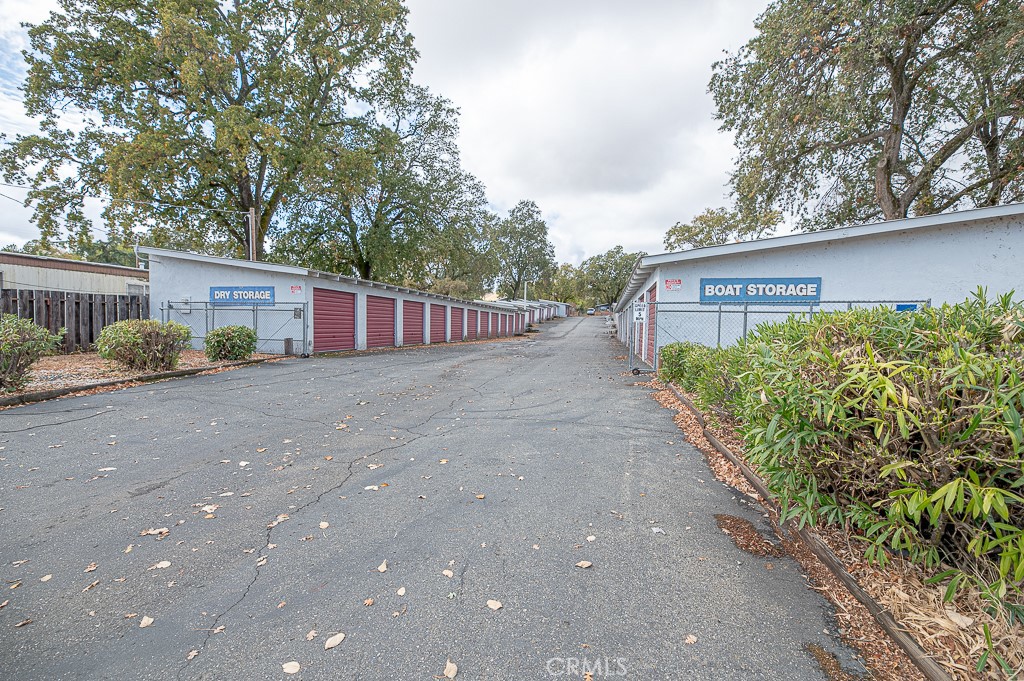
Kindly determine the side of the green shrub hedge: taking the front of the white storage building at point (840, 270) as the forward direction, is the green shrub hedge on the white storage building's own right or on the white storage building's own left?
on the white storage building's own left

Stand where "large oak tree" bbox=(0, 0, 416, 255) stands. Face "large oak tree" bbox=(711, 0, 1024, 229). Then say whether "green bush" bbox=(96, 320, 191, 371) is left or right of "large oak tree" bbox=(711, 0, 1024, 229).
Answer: right
